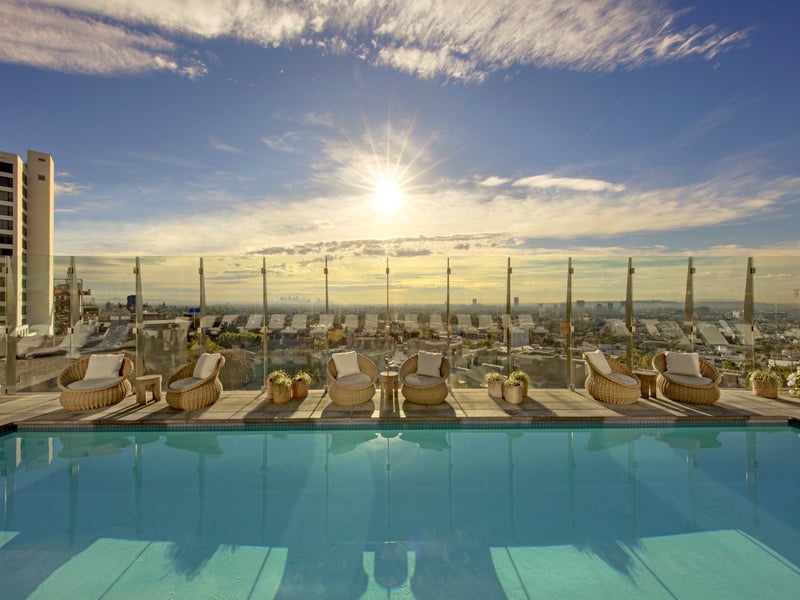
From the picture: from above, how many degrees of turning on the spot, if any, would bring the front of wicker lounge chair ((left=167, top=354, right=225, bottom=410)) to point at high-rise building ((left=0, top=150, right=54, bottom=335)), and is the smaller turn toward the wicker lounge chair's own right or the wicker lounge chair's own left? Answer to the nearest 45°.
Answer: approximately 135° to the wicker lounge chair's own right

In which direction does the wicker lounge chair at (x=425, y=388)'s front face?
toward the camera

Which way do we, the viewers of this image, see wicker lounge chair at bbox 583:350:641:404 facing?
facing the viewer and to the right of the viewer

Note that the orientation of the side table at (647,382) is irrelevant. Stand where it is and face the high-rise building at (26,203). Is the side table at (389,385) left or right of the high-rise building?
left

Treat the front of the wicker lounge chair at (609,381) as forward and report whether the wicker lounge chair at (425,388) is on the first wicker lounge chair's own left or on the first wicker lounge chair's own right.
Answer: on the first wicker lounge chair's own right

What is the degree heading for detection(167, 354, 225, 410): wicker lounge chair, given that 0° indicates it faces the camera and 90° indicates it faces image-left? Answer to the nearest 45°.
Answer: approximately 45°

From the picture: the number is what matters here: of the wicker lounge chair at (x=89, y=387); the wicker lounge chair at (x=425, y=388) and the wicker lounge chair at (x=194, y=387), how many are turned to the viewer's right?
0

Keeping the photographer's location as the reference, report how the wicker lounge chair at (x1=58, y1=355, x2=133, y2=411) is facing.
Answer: facing the viewer and to the left of the viewer

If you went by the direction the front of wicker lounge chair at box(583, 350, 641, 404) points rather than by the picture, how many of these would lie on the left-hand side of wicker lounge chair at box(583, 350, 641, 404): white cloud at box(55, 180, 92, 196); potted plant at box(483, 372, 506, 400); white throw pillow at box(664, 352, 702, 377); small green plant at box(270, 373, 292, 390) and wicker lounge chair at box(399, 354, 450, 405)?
1

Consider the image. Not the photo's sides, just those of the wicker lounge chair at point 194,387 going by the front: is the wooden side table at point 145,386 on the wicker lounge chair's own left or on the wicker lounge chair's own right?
on the wicker lounge chair's own right
